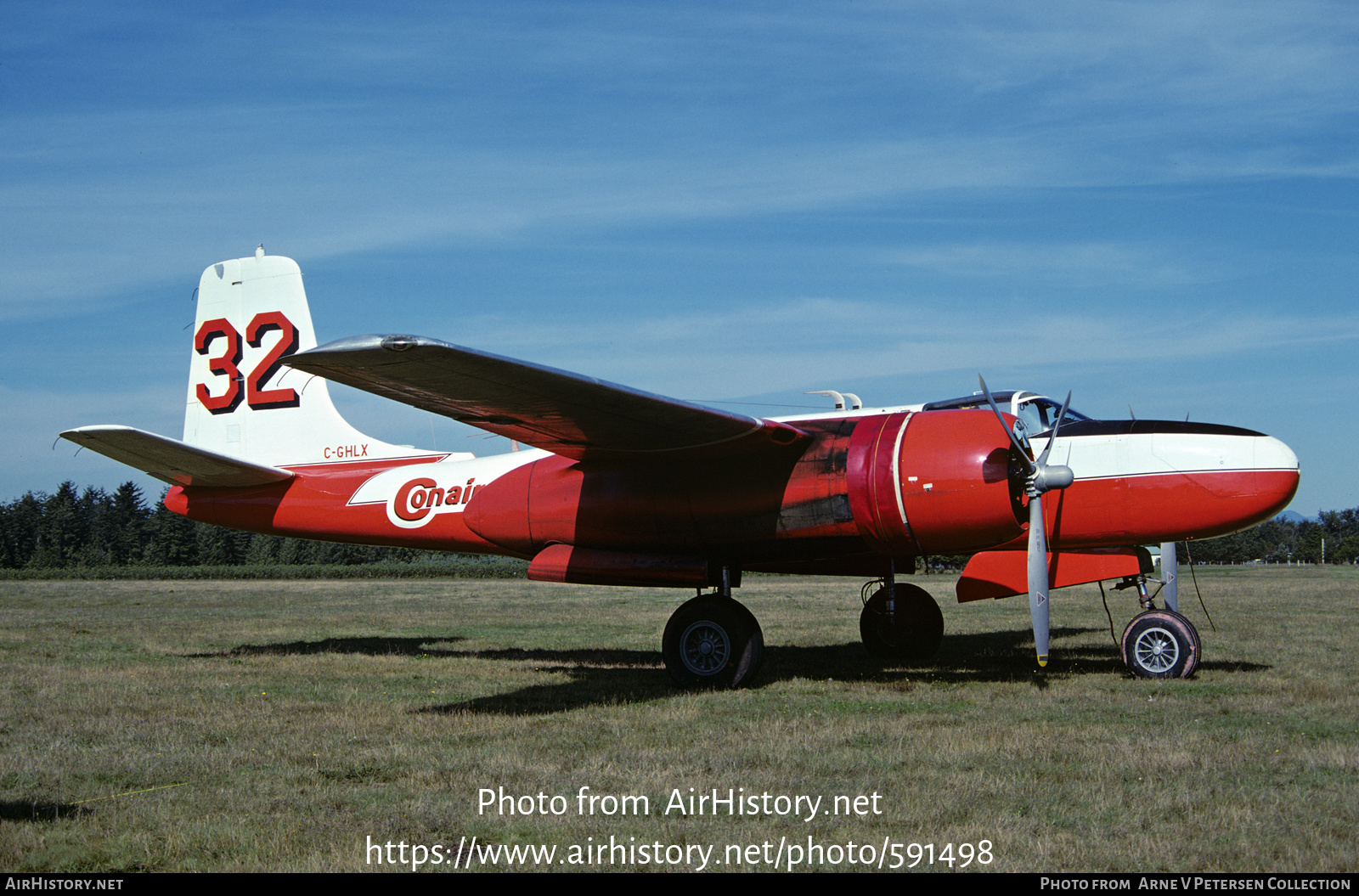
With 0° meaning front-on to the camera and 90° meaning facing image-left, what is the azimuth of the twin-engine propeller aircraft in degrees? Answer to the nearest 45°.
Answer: approximately 315°
